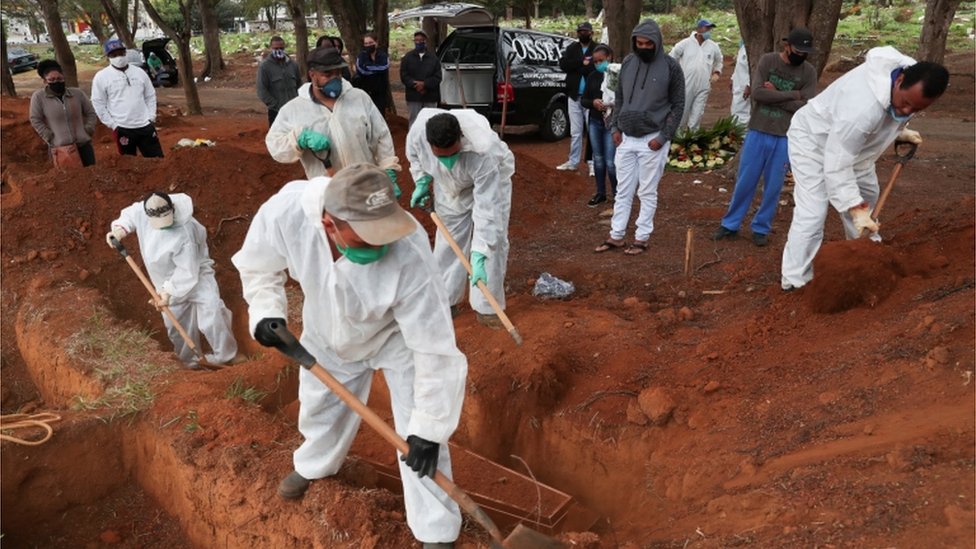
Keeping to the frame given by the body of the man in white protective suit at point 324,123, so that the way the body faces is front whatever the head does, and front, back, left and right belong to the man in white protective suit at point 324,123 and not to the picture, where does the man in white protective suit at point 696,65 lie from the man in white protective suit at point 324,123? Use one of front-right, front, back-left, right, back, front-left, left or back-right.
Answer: back-left

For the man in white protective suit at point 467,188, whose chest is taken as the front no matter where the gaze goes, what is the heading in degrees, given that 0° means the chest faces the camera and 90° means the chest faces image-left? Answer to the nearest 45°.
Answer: approximately 0°

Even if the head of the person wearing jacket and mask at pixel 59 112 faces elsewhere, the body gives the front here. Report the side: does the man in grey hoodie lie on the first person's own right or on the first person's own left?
on the first person's own left

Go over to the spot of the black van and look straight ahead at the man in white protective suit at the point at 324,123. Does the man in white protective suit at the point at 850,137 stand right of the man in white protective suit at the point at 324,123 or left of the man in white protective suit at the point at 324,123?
left

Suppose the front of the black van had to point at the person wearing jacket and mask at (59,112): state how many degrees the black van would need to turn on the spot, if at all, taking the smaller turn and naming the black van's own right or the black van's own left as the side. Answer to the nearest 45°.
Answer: approximately 180°

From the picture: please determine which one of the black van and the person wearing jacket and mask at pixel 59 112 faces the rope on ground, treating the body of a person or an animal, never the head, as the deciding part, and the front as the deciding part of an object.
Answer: the person wearing jacket and mask

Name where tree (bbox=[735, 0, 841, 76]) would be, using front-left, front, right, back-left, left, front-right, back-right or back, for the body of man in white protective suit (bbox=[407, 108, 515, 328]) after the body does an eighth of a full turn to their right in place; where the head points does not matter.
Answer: back

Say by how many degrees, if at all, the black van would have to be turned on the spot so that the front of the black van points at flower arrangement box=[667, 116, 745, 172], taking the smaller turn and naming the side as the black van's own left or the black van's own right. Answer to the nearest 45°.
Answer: approximately 90° to the black van's own right

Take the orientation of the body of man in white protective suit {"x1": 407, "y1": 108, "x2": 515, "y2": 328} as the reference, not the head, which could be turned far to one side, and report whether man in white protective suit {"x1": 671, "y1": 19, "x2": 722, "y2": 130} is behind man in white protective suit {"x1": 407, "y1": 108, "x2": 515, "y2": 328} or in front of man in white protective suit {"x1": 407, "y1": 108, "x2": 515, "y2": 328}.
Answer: behind

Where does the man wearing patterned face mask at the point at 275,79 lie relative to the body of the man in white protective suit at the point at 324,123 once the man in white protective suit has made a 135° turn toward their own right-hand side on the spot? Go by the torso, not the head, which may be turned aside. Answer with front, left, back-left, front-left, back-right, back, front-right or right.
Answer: front-right

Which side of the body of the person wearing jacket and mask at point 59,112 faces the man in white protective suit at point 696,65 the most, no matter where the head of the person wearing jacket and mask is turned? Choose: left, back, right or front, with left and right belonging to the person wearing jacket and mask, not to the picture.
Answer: left

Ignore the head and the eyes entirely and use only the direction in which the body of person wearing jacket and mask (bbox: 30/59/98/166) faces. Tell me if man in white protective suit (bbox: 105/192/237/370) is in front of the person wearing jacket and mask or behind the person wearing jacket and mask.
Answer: in front

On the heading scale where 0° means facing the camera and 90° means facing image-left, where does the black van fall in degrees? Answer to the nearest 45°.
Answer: approximately 225°
